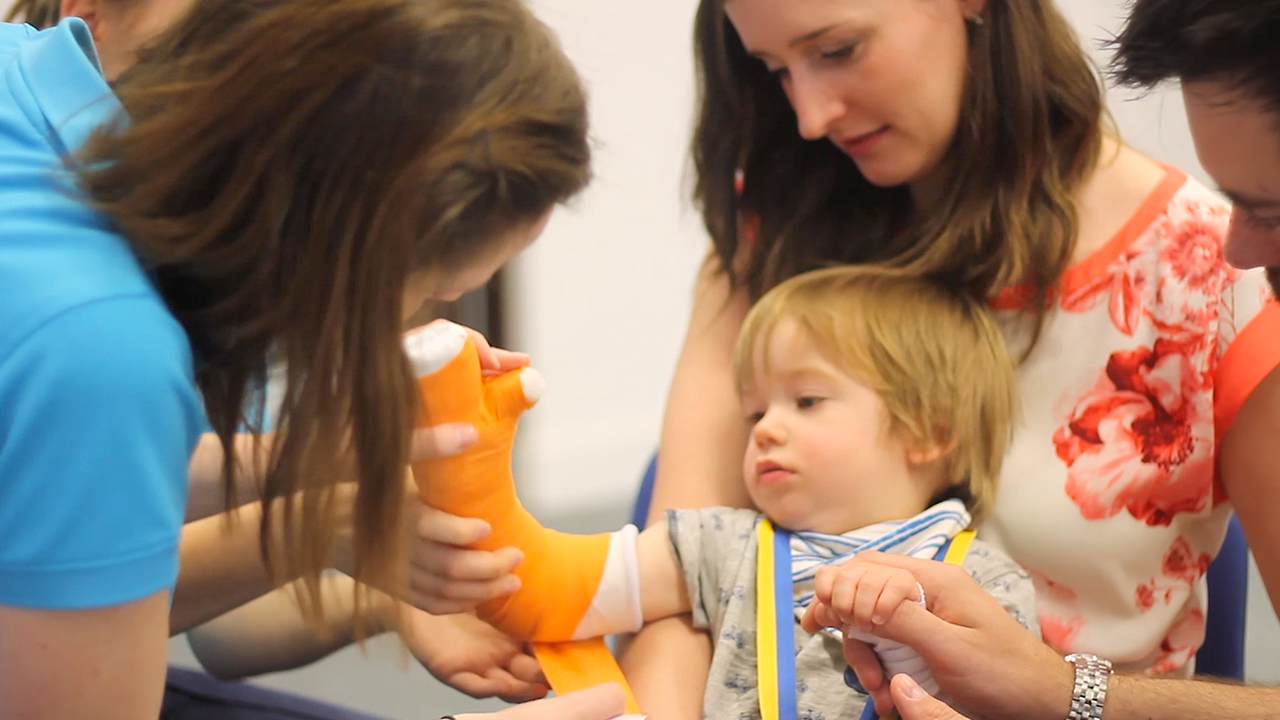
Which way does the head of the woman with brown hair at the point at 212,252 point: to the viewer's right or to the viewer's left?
to the viewer's right

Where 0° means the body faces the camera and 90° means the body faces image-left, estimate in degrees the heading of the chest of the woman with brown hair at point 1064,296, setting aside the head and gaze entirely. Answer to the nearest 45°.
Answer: approximately 45°

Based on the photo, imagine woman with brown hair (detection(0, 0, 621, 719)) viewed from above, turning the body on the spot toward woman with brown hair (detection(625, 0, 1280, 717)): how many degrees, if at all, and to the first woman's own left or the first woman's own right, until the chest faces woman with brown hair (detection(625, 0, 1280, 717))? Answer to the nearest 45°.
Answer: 0° — they already face them

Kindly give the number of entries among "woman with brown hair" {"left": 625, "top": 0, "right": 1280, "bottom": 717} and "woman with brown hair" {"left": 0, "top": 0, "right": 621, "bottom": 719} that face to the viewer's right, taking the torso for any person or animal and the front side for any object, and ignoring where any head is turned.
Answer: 1

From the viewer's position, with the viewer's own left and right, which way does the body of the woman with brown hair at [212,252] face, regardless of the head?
facing to the right of the viewer

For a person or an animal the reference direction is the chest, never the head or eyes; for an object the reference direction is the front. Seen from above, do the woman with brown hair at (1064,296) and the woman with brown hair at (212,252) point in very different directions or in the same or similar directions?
very different directions
